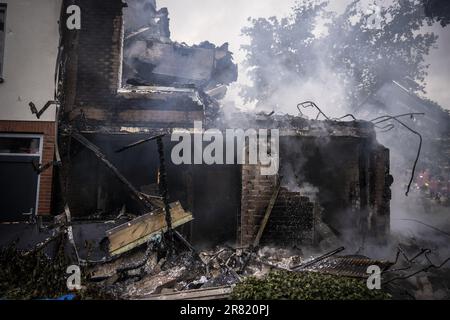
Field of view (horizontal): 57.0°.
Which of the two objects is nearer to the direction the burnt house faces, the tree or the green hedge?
the green hedge

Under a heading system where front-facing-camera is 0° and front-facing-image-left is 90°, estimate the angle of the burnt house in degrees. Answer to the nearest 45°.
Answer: approximately 0°

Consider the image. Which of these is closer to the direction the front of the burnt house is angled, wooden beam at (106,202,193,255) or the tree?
the wooden beam

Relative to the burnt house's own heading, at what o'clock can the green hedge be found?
The green hedge is roughly at 11 o'clock from the burnt house.

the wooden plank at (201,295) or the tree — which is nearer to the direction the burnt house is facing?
the wooden plank

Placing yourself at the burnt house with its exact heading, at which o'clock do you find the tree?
The tree is roughly at 7 o'clock from the burnt house.

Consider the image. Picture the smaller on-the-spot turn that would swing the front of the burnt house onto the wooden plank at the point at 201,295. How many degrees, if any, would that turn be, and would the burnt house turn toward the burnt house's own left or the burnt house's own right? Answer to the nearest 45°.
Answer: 0° — it already faces it
